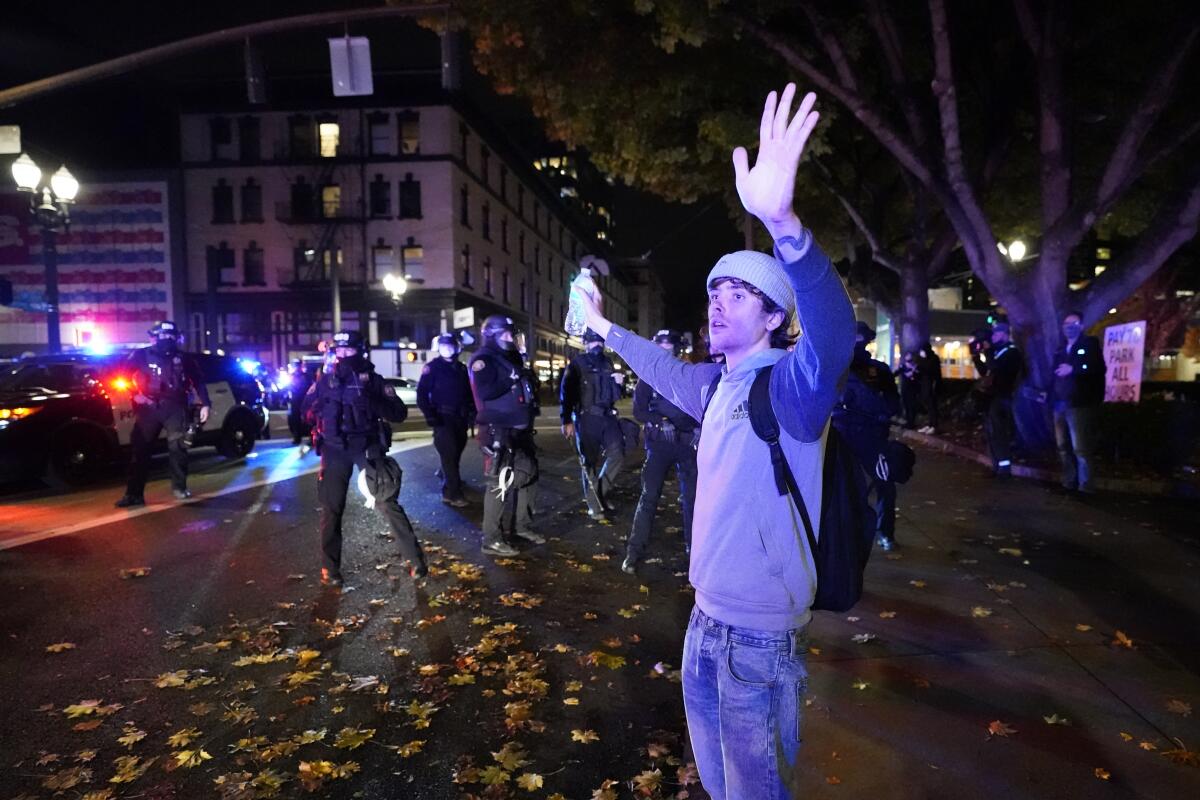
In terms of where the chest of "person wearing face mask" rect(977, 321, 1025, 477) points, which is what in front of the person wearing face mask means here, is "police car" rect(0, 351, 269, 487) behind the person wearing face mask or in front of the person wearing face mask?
in front

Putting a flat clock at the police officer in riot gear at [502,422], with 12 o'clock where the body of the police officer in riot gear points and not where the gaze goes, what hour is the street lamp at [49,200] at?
The street lamp is roughly at 6 o'clock from the police officer in riot gear.

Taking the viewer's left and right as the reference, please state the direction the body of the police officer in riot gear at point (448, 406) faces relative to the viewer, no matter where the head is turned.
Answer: facing the viewer

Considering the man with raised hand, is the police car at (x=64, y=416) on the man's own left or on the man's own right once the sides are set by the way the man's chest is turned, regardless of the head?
on the man's own right

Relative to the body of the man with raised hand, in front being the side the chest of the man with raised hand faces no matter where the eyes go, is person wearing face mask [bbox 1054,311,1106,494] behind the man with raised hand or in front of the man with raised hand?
behind

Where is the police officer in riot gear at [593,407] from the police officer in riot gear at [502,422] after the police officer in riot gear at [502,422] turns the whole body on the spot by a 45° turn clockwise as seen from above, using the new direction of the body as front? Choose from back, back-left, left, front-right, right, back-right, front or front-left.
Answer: back-left

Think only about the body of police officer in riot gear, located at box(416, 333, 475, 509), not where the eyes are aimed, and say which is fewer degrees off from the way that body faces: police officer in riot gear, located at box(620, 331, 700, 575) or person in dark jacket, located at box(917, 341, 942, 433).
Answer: the police officer in riot gear

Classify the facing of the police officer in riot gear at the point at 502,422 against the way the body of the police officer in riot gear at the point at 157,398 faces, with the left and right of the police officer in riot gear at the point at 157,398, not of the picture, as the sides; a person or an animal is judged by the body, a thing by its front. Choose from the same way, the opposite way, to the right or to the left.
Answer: the same way

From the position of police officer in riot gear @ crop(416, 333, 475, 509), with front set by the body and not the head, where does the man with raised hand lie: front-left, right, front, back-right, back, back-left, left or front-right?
front

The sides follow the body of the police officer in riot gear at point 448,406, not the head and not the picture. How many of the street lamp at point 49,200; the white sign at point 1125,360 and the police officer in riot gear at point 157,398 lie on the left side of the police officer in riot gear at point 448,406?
1

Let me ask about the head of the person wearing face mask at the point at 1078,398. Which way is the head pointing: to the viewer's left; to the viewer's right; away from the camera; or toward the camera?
toward the camera

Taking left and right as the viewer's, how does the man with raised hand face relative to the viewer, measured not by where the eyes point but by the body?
facing the viewer and to the left of the viewer

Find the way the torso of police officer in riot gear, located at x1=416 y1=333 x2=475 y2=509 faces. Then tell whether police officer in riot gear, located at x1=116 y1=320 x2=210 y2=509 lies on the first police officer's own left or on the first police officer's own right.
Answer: on the first police officer's own right

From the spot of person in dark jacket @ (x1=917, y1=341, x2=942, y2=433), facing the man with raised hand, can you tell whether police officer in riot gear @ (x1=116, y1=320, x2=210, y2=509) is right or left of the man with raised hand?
right

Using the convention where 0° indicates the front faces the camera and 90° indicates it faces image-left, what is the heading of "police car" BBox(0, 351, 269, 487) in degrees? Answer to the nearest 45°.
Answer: approximately 45°
